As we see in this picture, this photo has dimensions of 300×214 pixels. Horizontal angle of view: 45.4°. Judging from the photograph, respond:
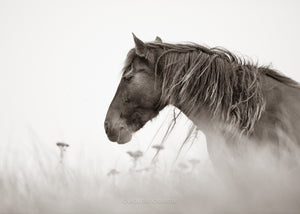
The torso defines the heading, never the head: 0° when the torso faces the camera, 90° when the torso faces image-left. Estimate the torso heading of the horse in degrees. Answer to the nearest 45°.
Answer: approximately 90°
